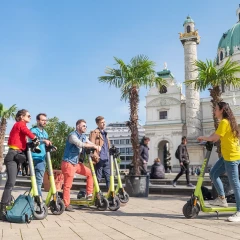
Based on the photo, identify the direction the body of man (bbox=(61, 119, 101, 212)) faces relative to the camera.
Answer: to the viewer's right

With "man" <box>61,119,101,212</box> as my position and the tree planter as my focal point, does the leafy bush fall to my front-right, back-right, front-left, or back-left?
front-left

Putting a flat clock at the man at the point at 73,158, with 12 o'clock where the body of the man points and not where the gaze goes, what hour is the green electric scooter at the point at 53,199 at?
The green electric scooter is roughly at 4 o'clock from the man.

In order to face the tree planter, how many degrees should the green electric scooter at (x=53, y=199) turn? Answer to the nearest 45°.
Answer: approximately 90° to its left

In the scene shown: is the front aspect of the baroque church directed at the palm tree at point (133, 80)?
yes

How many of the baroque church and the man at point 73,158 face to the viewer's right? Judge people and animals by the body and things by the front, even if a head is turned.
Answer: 1

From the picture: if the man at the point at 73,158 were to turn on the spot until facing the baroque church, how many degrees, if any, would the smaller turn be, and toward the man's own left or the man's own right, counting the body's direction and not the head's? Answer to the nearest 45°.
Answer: approximately 90° to the man's own left

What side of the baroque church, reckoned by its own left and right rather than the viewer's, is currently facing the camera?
front

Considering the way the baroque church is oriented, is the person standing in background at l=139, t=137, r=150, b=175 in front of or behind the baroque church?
in front

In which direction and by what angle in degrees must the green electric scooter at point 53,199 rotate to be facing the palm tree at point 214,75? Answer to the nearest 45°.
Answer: approximately 90° to its left

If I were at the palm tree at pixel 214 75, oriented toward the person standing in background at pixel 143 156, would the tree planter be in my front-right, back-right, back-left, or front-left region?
front-left

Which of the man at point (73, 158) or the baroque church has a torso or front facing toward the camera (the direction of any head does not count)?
the baroque church

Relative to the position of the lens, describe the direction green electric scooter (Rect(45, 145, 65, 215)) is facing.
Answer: facing the viewer and to the right of the viewer
